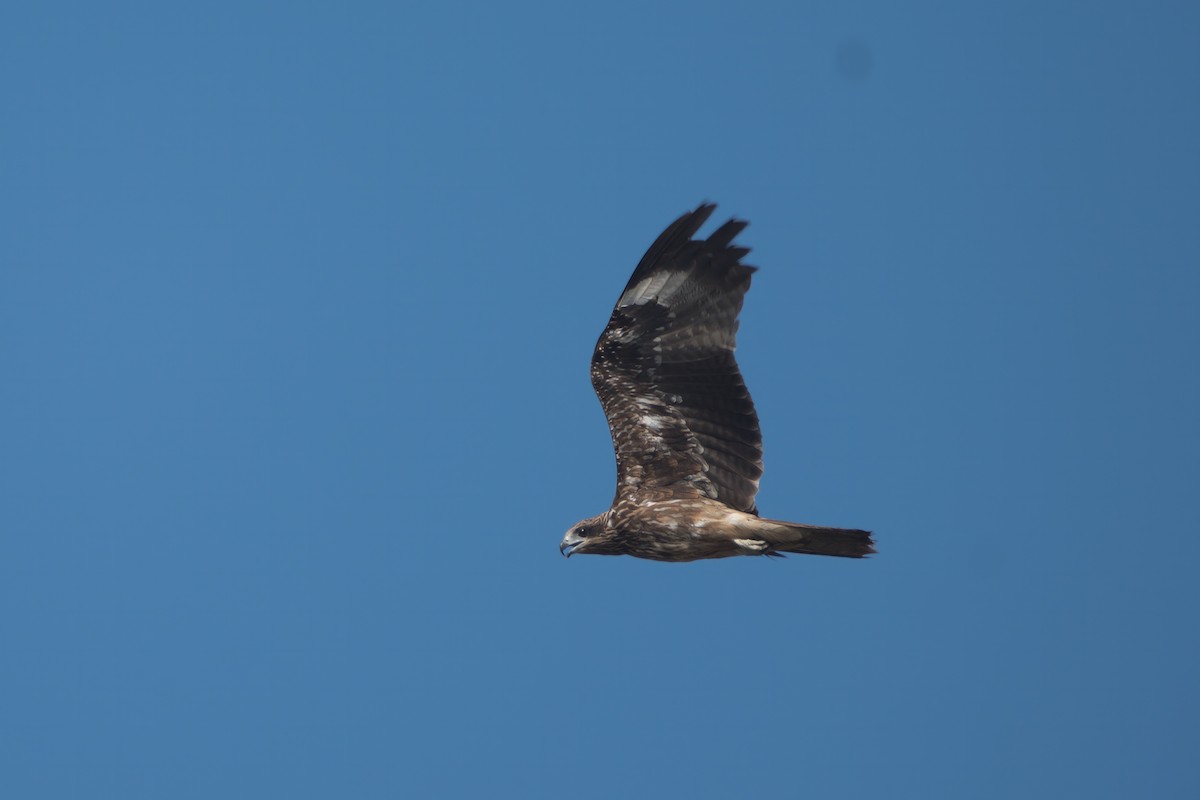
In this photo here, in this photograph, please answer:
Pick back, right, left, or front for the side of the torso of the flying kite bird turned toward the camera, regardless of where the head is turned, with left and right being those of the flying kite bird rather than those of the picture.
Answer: left
